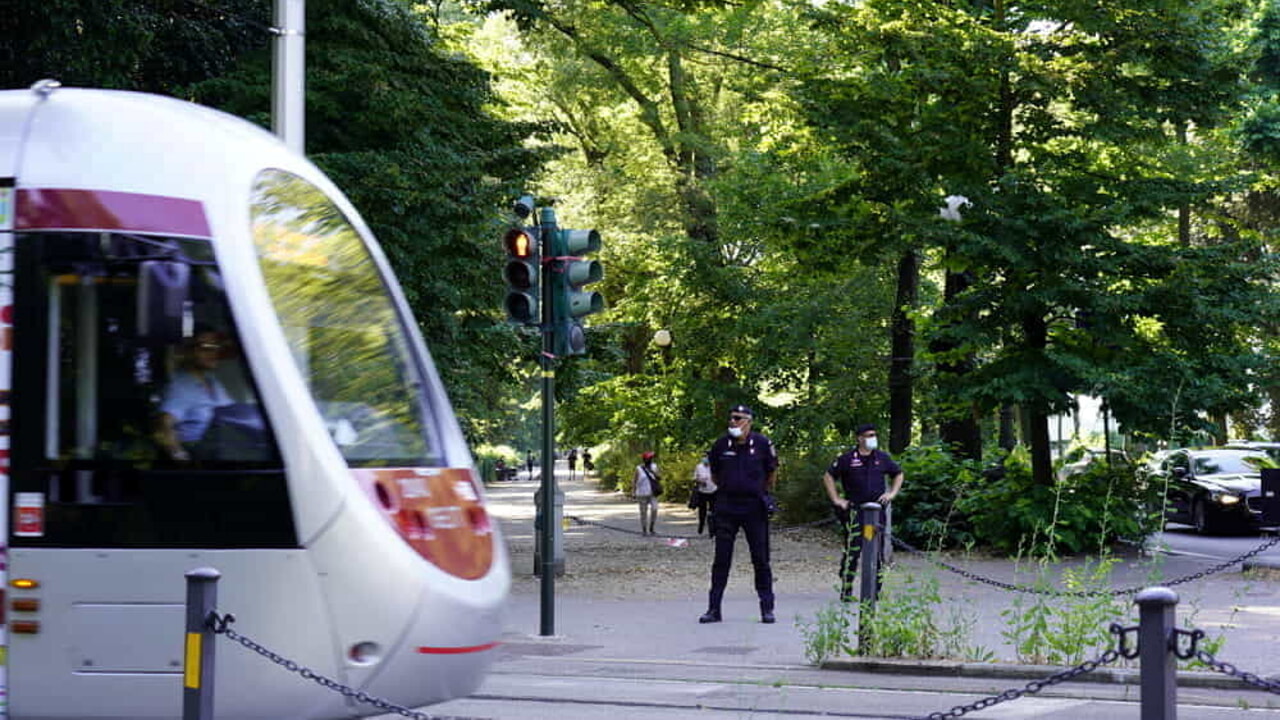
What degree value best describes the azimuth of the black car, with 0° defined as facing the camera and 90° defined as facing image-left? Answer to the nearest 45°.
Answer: approximately 315°

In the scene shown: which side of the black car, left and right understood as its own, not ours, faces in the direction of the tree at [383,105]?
right

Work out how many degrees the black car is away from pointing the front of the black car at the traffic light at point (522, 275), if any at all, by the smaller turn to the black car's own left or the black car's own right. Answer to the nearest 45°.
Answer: approximately 45° to the black car's own right

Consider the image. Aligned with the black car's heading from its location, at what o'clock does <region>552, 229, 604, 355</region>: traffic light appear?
The traffic light is roughly at 2 o'clock from the black car.

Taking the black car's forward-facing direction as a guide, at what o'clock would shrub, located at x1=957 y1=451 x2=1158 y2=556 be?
The shrub is roughly at 2 o'clock from the black car.

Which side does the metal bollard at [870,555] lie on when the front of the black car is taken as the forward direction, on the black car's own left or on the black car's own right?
on the black car's own right

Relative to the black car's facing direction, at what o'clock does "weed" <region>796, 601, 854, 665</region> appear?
The weed is roughly at 2 o'clock from the black car.
